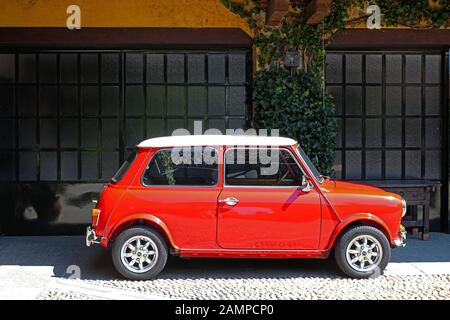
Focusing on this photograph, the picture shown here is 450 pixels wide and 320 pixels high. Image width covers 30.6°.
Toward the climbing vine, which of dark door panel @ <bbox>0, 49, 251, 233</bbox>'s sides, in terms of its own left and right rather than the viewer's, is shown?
left

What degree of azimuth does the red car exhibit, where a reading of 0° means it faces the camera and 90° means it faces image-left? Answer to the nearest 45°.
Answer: approximately 270°

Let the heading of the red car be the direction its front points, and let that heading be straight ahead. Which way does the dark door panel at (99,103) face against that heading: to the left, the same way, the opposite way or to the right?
to the right

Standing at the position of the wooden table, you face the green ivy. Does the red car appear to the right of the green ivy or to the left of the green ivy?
left

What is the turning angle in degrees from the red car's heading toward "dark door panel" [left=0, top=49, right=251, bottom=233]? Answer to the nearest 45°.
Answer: approximately 135° to its left

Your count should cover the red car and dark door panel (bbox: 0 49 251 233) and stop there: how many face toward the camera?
1

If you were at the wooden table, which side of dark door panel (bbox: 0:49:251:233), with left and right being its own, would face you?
left

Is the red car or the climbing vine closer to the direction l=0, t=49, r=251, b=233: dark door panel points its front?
the red car

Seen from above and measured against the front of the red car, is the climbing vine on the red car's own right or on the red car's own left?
on the red car's own left
